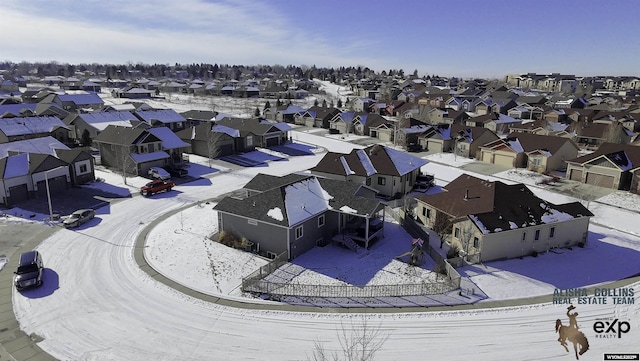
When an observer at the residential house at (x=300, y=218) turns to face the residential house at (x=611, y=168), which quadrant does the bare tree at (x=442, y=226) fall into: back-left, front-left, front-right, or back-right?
front-right

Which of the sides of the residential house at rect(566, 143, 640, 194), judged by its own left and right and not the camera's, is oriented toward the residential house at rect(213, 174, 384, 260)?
front

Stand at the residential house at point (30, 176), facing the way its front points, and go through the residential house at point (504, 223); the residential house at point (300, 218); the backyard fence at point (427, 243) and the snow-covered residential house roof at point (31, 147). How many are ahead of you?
3

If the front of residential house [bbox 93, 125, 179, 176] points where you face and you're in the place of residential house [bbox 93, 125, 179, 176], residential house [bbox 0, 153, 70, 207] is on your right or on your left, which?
on your right

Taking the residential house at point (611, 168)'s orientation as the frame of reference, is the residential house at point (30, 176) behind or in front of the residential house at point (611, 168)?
in front

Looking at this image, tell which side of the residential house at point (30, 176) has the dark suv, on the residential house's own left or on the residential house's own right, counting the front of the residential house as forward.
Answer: on the residential house's own right

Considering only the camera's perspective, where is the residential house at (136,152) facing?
facing the viewer and to the right of the viewer

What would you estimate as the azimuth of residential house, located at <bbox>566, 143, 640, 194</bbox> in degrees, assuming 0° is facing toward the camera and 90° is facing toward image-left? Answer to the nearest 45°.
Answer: approximately 45°

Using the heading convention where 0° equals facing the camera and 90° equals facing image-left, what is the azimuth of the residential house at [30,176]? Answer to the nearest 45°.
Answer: approximately 315°

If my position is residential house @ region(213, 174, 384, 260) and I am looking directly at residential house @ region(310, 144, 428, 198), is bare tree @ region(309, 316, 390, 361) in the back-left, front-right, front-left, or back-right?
back-right

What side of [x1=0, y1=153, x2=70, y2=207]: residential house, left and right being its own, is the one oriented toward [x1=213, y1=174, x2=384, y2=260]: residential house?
front

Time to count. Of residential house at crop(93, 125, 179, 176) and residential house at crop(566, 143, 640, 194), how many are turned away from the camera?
0

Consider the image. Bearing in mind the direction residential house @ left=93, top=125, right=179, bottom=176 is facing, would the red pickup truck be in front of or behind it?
in front

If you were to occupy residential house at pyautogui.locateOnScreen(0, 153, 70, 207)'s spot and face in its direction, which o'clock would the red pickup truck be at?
The red pickup truck is roughly at 11 o'clock from the residential house.
